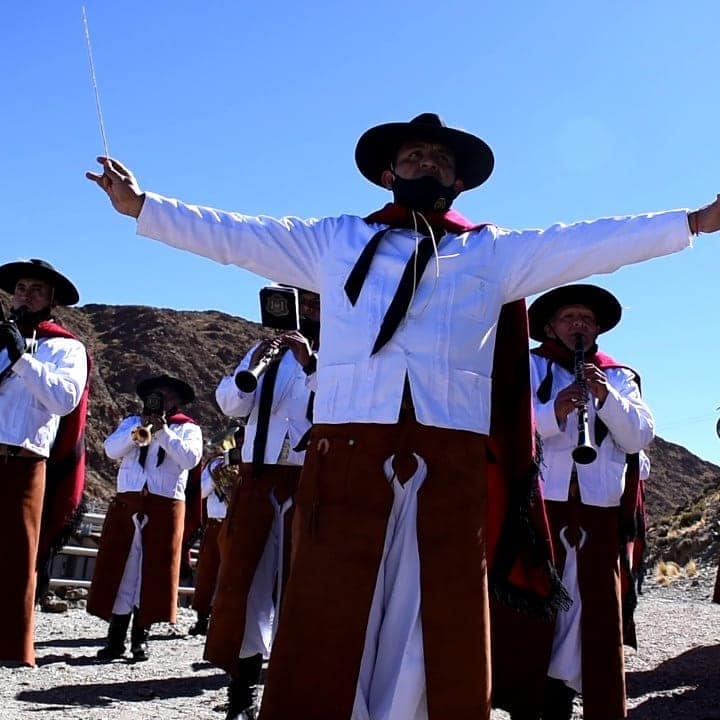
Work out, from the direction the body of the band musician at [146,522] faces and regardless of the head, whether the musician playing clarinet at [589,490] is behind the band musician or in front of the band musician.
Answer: in front

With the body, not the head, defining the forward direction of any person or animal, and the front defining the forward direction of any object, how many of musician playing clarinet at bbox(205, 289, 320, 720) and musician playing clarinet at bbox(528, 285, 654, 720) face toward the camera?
2

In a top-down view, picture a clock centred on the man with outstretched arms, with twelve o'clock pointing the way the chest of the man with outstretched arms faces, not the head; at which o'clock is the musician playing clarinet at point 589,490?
The musician playing clarinet is roughly at 7 o'clock from the man with outstretched arms.

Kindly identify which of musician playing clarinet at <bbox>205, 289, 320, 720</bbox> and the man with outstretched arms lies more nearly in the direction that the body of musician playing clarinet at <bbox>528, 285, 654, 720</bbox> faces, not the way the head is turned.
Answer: the man with outstretched arms

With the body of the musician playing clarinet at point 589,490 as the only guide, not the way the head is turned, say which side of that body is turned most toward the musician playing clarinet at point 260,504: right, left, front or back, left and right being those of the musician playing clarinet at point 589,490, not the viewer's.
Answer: right

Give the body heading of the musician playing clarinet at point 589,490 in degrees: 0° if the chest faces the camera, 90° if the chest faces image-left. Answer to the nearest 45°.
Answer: approximately 0°

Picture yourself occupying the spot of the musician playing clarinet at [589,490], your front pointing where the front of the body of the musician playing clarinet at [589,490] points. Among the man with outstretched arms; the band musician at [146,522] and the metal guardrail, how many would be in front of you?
1
